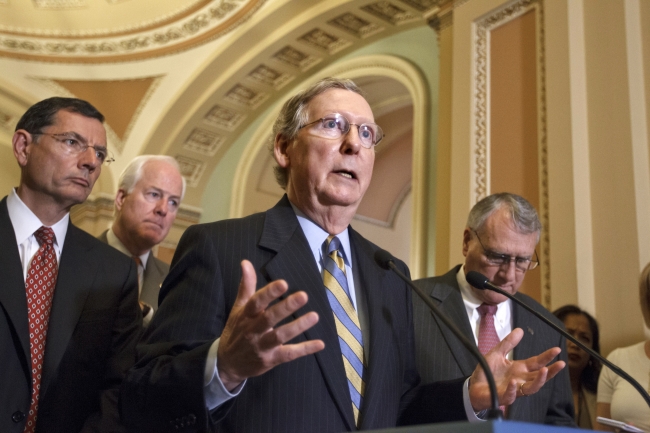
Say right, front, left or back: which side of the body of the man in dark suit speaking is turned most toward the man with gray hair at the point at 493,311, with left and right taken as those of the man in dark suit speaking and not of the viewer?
left

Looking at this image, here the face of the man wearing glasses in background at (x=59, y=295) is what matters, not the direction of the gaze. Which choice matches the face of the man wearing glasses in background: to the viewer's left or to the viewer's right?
to the viewer's right

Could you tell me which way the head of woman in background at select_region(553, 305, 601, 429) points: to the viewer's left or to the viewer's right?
to the viewer's left

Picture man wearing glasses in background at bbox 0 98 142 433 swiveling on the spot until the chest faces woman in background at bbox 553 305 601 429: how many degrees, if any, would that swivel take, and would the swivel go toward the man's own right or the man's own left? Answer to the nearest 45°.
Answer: approximately 45° to the man's own left

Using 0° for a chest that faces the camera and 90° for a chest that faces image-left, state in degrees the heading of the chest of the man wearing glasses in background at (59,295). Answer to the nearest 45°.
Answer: approximately 315°

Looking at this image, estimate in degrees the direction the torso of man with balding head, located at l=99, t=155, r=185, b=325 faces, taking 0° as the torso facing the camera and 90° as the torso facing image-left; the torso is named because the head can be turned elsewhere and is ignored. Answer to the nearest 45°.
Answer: approximately 315°
